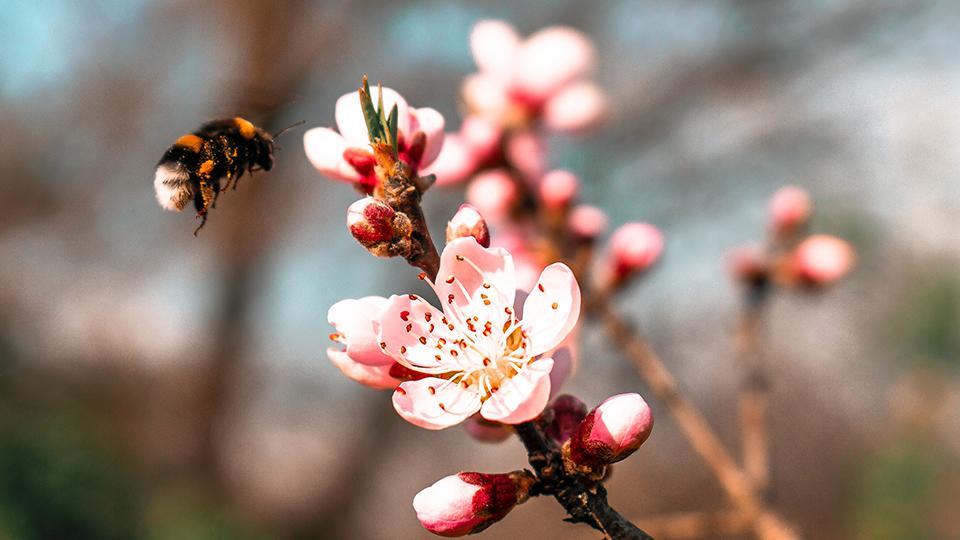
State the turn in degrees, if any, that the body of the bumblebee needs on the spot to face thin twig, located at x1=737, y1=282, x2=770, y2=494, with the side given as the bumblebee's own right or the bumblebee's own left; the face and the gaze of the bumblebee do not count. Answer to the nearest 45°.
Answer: approximately 45° to the bumblebee's own left

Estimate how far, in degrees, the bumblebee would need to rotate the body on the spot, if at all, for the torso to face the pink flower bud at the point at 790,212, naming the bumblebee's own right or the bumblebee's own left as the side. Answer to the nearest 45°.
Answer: approximately 45° to the bumblebee's own left

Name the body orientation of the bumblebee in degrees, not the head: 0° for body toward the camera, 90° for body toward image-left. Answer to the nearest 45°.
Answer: approximately 270°
